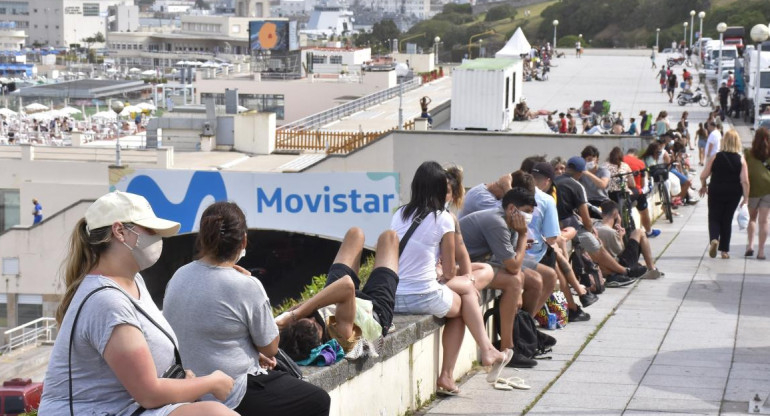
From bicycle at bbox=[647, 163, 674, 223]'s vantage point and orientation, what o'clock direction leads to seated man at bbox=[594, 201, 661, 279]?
The seated man is roughly at 12 o'clock from the bicycle.

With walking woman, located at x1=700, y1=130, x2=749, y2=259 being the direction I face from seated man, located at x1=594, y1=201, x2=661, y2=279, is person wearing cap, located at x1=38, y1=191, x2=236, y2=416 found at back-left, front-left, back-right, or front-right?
back-right

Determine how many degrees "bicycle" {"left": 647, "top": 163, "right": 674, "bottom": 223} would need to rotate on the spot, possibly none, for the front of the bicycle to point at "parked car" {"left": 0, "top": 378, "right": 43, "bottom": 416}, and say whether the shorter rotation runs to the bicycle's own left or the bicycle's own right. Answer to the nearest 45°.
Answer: approximately 90° to the bicycle's own right

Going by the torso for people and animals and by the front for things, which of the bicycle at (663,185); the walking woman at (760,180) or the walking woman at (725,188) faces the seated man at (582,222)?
the bicycle

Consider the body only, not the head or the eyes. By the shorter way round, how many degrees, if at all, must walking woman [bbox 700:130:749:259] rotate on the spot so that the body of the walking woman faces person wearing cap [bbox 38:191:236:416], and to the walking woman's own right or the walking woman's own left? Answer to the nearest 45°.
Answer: approximately 180°

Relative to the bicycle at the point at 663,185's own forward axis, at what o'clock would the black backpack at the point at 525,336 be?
The black backpack is roughly at 12 o'clock from the bicycle.

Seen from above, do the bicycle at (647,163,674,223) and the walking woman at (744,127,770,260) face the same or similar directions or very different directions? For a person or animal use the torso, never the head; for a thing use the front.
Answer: very different directions

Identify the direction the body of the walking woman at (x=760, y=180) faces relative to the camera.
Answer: away from the camera
